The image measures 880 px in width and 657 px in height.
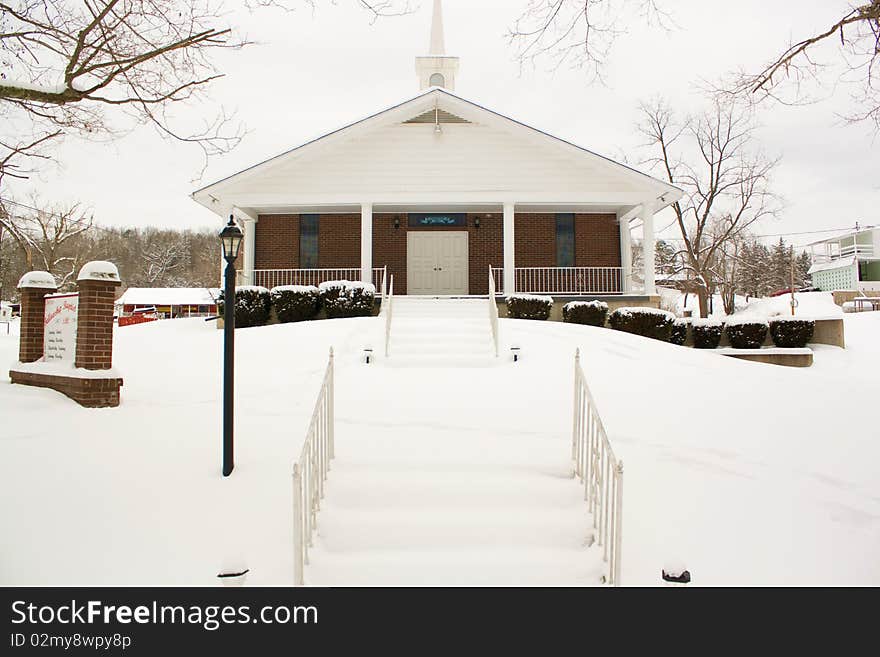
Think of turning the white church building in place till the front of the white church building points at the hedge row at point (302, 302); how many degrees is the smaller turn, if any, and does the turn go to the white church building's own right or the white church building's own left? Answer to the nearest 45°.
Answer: approximately 90° to the white church building's own right

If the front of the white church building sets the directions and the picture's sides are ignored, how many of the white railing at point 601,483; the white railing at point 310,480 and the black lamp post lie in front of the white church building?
3

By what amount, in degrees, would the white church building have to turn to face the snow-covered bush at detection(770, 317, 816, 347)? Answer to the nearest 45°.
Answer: approximately 90° to its left

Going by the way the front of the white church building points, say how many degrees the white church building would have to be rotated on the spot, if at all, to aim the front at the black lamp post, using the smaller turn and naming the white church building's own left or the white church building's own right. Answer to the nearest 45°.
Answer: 0° — it already faces it

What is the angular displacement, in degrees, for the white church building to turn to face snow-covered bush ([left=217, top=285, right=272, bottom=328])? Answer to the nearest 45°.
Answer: approximately 90° to its right

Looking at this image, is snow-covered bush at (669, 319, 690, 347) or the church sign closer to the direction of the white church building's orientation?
the church sign

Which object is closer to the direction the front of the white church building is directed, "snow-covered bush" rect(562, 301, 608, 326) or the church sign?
the church sign

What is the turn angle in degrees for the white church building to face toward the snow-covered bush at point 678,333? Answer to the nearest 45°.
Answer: approximately 90° to its left

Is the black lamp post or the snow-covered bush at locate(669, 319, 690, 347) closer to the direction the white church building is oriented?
the black lamp post

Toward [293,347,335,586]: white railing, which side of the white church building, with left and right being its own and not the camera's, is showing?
front

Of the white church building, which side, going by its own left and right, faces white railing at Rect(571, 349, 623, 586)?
front

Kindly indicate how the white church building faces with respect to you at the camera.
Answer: facing the viewer

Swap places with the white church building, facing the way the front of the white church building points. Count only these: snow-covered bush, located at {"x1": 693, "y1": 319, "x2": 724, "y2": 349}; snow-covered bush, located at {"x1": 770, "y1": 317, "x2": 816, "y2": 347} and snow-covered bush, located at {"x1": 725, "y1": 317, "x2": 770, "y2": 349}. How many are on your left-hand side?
3

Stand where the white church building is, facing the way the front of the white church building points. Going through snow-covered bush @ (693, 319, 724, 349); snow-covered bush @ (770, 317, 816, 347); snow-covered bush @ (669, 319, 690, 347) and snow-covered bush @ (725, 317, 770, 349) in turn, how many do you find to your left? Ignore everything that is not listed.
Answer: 4

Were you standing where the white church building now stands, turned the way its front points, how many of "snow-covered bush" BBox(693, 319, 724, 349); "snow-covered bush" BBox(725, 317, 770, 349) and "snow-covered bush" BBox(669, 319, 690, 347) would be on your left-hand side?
3
